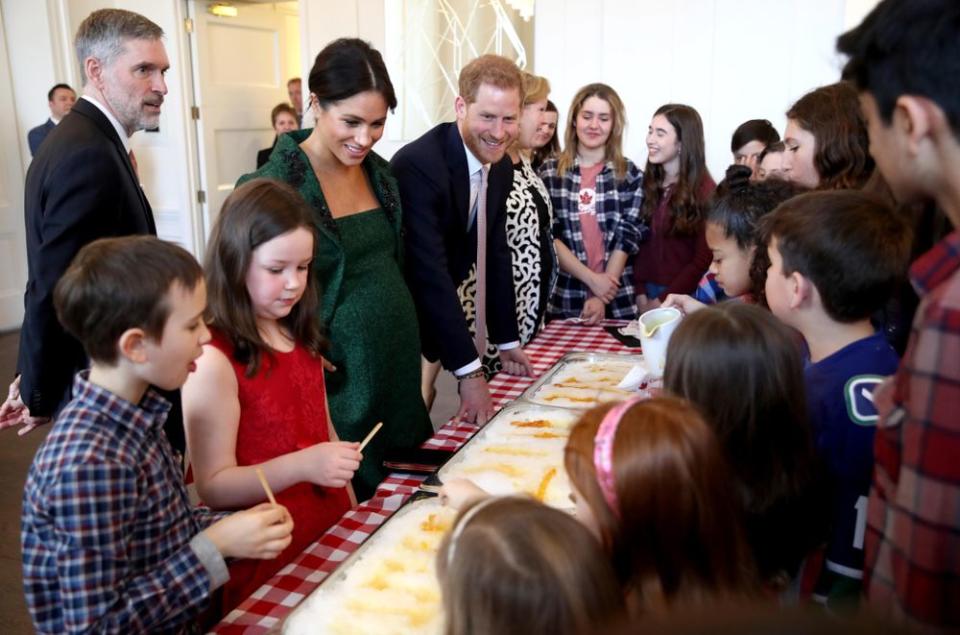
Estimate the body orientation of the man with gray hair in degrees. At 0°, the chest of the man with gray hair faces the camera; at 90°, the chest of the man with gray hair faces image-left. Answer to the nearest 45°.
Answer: approximately 270°

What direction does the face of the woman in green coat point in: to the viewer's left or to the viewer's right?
to the viewer's right

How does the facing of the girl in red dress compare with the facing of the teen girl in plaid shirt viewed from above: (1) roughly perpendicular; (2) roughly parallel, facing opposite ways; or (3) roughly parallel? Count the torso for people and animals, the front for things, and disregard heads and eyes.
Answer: roughly perpendicular

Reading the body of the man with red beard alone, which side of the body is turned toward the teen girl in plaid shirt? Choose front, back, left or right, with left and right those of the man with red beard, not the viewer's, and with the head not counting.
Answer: left

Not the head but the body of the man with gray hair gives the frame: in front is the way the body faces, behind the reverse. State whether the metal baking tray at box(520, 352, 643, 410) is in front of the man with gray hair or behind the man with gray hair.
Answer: in front

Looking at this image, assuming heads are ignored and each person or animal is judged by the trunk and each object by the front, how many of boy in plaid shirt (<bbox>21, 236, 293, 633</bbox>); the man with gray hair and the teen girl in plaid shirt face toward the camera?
1

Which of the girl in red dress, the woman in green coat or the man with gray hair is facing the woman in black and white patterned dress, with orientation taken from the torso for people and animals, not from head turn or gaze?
the man with gray hair

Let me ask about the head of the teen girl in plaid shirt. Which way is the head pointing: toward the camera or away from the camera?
toward the camera

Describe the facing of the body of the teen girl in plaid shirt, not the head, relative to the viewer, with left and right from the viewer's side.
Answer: facing the viewer

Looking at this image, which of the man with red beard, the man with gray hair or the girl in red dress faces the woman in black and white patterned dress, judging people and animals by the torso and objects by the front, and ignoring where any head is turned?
the man with gray hair

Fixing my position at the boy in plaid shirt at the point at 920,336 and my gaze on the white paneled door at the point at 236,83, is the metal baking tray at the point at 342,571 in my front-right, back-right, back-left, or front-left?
front-left

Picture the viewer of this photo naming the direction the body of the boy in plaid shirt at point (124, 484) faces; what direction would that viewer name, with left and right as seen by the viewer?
facing to the right of the viewer

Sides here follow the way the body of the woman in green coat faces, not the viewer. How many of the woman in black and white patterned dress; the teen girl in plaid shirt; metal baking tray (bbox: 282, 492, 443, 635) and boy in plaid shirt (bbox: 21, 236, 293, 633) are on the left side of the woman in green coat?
2

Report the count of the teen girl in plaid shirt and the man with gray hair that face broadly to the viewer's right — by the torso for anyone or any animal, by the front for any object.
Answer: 1

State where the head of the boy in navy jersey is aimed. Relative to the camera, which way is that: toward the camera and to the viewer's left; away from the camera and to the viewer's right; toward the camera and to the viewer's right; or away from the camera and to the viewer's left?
away from the camera and to the viewer's left

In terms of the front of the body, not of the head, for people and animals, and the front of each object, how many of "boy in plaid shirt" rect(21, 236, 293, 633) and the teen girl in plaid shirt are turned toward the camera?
1

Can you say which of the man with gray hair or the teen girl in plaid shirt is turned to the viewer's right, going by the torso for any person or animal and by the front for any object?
the man with gray hair

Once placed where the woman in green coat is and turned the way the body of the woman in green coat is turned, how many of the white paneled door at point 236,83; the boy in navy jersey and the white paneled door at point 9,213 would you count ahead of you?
1
